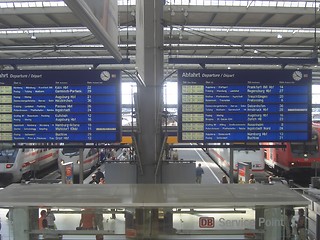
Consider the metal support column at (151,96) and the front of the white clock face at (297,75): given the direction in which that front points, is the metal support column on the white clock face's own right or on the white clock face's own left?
on the white clock face's own right

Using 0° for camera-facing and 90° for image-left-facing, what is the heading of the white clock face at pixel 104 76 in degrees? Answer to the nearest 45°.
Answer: approximately 0°

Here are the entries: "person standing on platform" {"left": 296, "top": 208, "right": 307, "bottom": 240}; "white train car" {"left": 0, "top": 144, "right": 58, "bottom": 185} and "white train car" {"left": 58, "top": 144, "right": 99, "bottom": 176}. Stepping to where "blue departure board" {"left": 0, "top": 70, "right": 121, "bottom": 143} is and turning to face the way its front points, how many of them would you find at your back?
2

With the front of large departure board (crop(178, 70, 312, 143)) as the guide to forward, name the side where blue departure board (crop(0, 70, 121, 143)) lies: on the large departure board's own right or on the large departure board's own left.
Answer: on the large departure board's own right

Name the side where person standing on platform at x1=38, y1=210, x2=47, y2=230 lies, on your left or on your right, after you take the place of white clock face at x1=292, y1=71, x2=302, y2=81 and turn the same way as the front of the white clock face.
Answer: on your right

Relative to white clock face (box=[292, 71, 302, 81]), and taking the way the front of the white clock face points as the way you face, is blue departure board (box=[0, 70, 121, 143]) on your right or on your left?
on your right

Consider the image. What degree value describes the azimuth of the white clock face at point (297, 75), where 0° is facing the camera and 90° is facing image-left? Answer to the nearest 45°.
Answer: approximately 0°

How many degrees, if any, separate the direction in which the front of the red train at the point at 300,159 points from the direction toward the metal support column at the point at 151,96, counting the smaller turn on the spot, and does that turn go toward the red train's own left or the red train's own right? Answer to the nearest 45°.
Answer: approximately 45° to the red train's own right

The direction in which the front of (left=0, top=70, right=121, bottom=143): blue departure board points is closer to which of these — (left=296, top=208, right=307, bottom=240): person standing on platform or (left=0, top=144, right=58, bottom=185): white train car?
the person standing on platform
